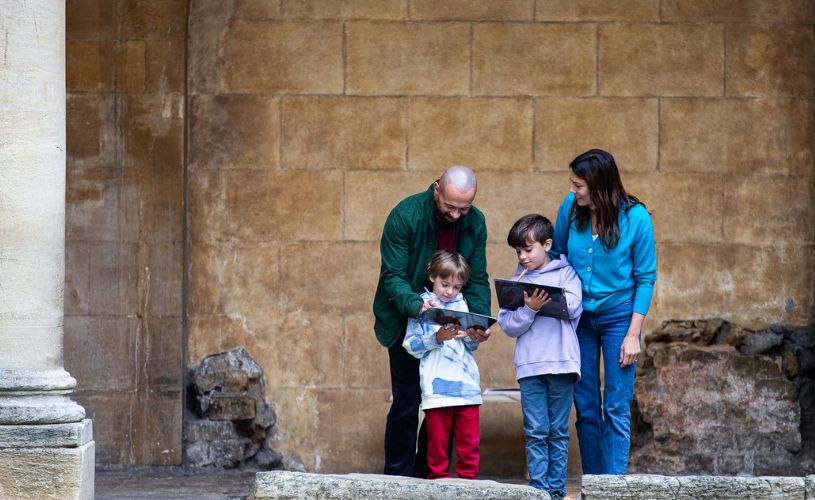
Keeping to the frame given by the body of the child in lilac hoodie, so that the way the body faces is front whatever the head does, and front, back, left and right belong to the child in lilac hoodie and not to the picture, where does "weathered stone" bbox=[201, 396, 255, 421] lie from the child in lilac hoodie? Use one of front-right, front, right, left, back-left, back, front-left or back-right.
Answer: right

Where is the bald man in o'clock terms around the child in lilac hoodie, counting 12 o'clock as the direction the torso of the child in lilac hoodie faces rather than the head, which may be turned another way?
The bald man is roughly at 2 o'clock from the child in lilac hoodie.

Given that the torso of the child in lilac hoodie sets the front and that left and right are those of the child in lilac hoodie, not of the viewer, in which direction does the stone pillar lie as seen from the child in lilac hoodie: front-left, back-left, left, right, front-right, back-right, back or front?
front-right

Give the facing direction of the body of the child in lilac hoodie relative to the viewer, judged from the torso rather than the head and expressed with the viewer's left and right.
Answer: facing the viewer and to the left of the viewer

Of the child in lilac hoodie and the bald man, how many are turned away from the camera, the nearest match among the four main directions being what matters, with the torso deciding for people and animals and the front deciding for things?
0

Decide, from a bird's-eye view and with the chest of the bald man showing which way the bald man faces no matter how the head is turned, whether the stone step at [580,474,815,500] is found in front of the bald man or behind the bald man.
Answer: in front

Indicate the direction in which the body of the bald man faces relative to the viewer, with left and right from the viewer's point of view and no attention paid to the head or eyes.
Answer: facing the viewer and to the right of the viewer

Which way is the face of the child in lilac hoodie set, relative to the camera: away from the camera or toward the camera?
toward the camera

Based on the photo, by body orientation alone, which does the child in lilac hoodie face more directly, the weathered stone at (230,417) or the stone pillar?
the stone pillar

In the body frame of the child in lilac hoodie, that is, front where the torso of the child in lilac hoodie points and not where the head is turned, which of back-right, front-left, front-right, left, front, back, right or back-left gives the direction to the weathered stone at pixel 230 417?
right

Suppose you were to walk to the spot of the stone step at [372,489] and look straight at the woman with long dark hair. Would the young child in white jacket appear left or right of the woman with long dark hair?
left

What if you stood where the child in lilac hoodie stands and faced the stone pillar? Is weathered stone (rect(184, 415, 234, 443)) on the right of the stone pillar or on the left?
right

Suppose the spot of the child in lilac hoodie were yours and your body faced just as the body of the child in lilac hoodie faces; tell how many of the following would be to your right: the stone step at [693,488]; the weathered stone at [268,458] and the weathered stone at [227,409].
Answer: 2

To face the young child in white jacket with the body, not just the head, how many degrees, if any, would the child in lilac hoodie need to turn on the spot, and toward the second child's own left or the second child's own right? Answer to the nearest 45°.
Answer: approximately 45° to the second child's own right
